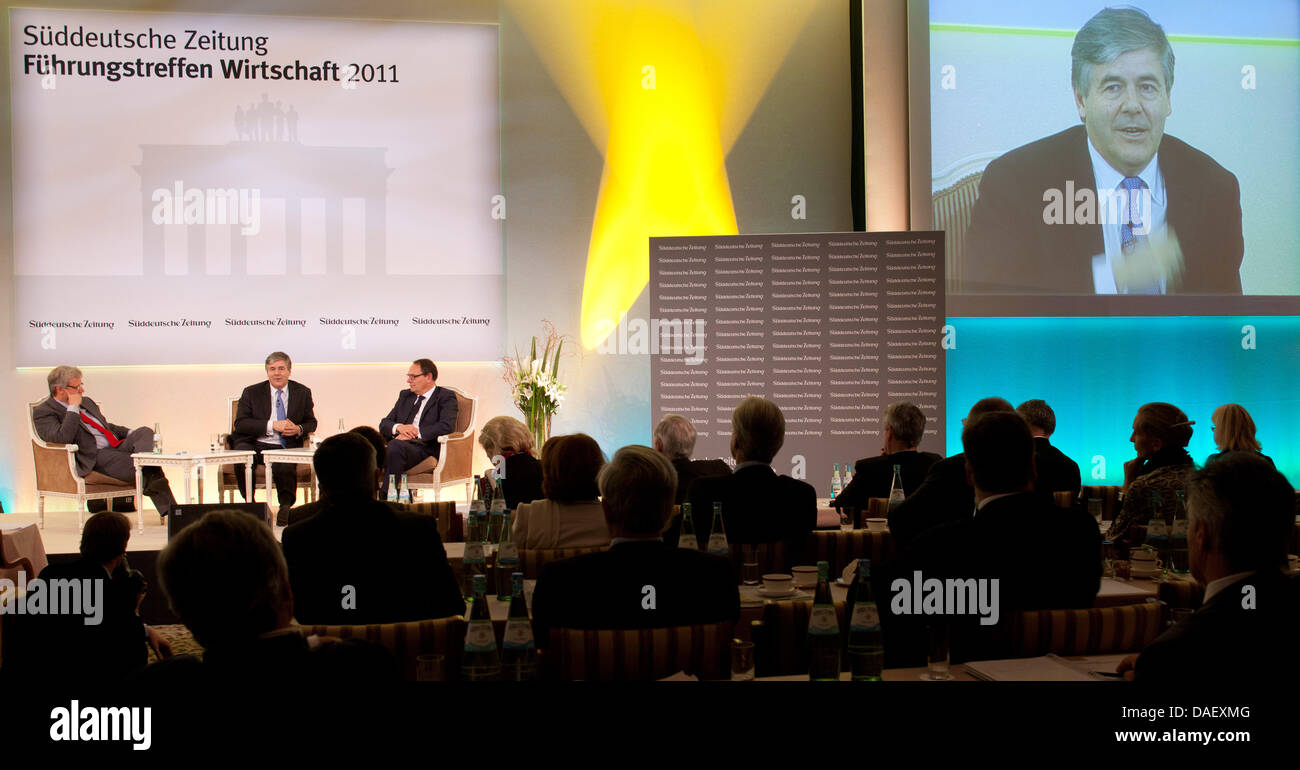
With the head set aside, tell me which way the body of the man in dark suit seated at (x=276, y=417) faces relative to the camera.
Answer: toward the camera

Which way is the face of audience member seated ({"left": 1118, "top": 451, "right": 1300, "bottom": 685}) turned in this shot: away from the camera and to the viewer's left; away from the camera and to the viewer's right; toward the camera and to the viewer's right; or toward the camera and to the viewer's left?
away from the camera and to the viewer's left

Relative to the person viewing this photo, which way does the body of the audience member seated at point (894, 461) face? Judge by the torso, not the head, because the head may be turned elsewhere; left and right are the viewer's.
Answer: facing away from the viewer and to the left of the viewer

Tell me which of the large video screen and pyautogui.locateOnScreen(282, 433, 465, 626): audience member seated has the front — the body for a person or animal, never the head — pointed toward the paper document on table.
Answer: the large video screen

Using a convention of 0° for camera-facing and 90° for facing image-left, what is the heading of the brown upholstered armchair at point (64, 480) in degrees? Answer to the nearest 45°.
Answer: approximately 270°

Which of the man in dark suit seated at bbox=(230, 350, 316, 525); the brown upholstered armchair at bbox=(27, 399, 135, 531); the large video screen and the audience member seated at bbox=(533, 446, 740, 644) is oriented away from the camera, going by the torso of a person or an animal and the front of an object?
the audience member seated

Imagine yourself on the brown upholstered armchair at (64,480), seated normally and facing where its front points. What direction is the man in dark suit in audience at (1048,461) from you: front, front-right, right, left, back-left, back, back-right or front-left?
front-right

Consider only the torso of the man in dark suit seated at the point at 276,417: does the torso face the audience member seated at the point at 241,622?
yes

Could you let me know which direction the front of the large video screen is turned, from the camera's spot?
facing the viewer

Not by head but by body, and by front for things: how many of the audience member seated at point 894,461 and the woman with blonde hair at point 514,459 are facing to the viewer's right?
0

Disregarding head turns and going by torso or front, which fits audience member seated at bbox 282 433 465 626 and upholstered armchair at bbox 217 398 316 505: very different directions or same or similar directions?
very different directions

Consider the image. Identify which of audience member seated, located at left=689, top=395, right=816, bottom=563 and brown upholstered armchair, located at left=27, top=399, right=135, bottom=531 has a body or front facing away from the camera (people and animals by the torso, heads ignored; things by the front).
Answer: the audience member seated

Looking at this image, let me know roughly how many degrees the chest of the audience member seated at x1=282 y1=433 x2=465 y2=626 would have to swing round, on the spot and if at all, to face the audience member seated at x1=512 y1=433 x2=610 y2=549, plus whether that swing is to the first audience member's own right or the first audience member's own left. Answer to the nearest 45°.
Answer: approximately 45° to the first audience member's own right

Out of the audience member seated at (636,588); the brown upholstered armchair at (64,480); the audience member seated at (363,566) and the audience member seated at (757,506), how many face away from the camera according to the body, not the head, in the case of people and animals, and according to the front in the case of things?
3
